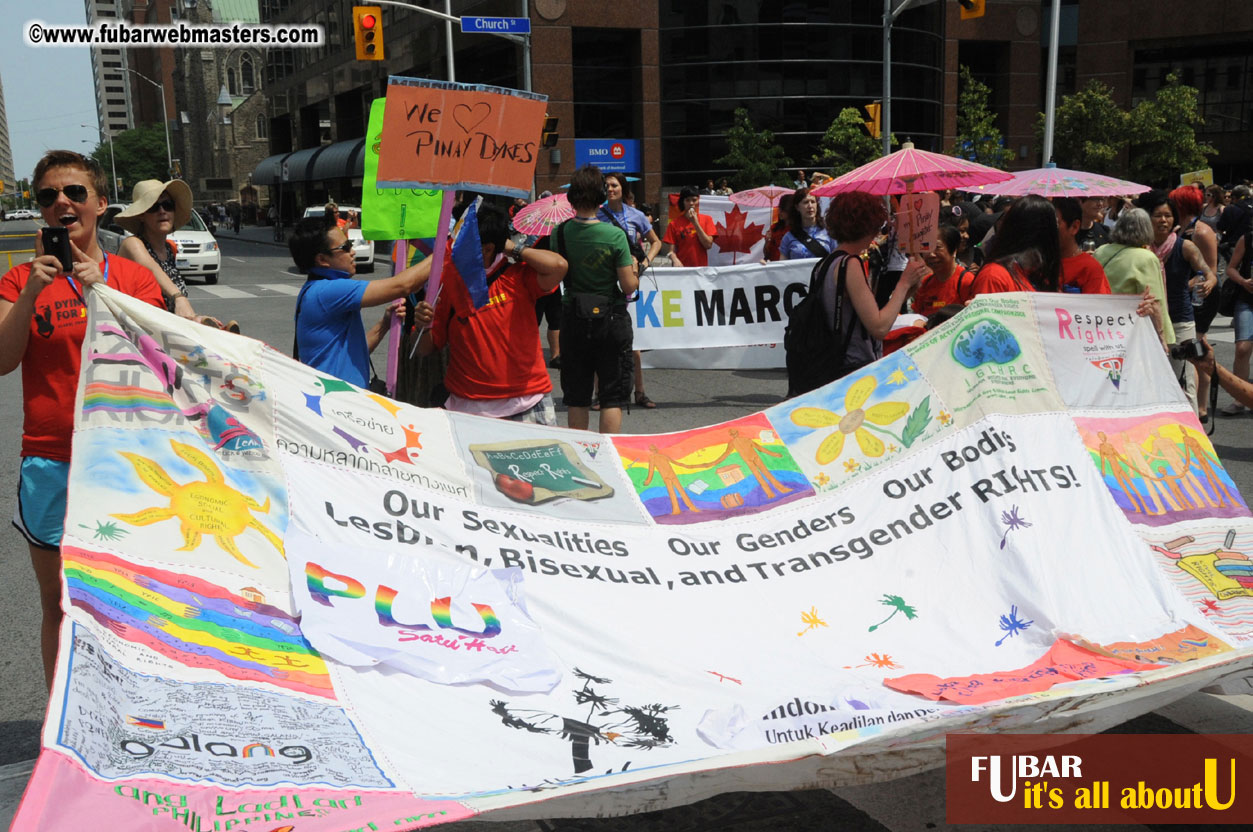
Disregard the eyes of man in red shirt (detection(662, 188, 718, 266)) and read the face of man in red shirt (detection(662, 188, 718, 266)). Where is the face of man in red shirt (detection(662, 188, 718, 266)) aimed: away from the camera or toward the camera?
toward the camera

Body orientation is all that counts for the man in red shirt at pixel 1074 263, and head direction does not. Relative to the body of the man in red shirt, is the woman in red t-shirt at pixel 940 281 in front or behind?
in front

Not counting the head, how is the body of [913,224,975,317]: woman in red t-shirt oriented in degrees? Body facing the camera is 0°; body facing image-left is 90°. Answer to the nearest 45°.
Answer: approximately 45°

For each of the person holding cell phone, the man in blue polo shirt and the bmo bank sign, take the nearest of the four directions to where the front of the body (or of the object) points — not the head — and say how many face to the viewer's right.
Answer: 1

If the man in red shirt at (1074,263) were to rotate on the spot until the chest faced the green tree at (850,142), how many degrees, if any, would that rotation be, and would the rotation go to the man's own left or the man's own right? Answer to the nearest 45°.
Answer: approximately 135° to the man's own right

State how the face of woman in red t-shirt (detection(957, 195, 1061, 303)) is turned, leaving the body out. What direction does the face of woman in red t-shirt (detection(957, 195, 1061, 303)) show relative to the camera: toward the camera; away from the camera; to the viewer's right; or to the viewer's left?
away from the camera

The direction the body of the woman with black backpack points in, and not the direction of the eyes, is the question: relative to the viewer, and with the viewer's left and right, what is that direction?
facing away from the viewer and to the right of the viewer

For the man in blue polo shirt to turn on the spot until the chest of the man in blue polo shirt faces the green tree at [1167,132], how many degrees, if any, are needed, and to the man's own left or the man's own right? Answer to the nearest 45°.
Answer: approximately 45° to the man's own left

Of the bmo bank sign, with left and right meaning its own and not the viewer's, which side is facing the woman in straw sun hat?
front

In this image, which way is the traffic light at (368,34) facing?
toward the camera

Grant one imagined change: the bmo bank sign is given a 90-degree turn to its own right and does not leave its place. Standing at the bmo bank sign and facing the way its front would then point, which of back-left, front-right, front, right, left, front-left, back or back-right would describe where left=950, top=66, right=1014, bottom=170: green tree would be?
back-left

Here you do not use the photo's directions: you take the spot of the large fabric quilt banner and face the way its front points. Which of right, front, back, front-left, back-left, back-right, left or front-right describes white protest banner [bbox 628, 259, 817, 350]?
back

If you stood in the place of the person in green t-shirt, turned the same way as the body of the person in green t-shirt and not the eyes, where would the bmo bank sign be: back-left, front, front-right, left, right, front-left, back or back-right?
front

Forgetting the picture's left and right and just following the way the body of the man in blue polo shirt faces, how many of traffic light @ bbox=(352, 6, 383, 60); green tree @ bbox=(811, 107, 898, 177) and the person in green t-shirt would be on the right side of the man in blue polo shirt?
0

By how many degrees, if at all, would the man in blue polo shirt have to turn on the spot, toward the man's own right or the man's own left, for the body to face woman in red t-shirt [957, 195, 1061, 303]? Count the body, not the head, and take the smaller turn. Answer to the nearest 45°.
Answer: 0° — they already face them

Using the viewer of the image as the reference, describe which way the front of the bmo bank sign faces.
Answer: facing the viewer

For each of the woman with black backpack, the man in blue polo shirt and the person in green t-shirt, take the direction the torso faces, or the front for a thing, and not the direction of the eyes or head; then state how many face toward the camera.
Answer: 0

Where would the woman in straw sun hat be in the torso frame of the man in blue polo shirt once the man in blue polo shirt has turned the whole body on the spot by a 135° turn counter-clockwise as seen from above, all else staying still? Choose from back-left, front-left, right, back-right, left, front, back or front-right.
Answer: front

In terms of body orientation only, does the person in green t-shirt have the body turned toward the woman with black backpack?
no

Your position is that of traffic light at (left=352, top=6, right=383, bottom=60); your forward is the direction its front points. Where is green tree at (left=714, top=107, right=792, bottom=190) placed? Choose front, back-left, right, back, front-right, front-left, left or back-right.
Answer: back-left

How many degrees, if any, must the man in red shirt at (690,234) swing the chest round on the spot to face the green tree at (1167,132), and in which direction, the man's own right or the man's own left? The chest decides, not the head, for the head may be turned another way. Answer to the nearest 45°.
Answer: approximately 135° to the man's own left

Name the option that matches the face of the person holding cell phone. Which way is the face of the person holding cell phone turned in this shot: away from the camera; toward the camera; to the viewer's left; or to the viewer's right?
toward the camera
